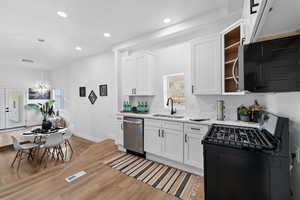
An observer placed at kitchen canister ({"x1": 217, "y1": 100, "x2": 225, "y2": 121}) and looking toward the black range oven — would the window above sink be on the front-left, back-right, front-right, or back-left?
back-right

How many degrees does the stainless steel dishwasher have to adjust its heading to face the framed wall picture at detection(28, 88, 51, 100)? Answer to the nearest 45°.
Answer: approximately 90° to its right

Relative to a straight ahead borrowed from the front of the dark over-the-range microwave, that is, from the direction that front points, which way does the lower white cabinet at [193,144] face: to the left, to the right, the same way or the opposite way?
to the left

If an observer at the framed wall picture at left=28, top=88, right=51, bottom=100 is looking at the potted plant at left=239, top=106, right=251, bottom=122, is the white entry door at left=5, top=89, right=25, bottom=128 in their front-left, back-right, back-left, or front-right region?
back-right

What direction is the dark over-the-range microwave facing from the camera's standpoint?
to the viewer's left

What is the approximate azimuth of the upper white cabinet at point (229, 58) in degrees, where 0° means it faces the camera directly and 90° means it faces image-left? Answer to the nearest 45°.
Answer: approximately 45°

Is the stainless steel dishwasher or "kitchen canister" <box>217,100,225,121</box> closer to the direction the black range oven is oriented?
the stainless steel dishwasher

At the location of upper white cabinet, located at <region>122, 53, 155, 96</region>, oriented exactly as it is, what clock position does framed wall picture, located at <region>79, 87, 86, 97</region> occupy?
The framed wall picture is roughly at 3 o'clock from the upper white cabinet.

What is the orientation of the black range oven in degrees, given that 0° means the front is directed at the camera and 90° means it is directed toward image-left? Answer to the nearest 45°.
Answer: approximately 90°

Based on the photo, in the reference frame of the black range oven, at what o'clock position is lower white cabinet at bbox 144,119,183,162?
The lower white cabinet is roughly at 1 o'clock from the black range oven.
